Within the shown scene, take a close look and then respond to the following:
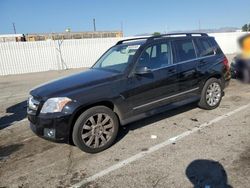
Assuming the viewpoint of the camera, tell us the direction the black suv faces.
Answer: facing the viewer and to the left of the viewer
